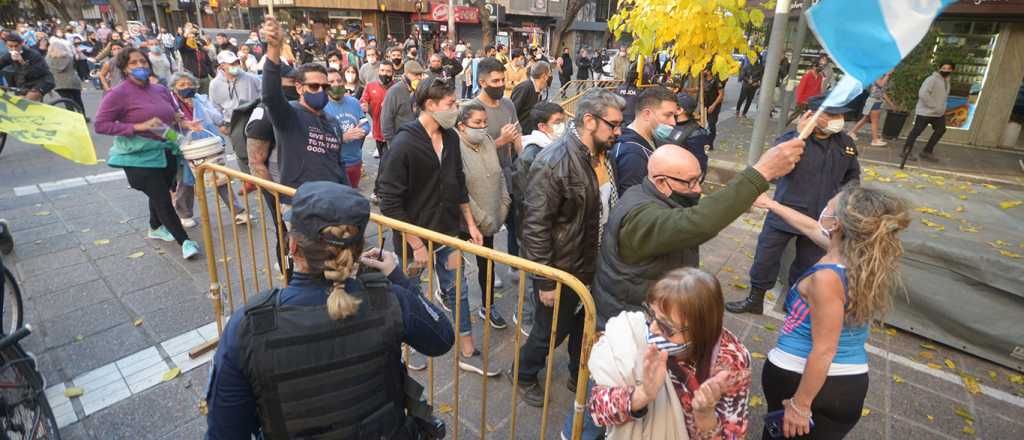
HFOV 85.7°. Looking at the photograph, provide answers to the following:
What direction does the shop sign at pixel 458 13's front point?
toward the camera

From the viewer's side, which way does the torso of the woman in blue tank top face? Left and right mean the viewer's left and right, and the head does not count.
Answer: facing to the left of the viewer

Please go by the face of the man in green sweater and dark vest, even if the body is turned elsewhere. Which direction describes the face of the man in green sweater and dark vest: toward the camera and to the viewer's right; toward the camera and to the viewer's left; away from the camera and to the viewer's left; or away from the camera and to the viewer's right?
toward the camera and to the viewer's right

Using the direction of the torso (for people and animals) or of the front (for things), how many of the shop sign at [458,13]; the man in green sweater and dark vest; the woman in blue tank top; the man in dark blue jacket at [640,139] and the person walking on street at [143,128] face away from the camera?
0

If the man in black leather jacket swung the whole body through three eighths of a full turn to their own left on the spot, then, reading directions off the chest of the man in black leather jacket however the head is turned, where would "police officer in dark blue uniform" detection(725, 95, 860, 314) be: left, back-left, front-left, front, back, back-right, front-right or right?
right

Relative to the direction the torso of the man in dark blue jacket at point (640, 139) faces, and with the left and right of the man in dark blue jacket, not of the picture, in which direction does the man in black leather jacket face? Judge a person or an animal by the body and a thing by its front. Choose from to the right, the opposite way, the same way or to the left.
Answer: the same way

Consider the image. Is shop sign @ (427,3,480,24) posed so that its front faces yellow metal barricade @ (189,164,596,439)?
yes

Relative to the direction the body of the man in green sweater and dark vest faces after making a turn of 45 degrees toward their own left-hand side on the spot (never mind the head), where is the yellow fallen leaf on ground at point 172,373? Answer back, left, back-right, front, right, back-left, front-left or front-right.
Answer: back-left

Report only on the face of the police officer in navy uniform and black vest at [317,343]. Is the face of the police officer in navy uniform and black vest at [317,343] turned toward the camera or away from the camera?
away from the camera

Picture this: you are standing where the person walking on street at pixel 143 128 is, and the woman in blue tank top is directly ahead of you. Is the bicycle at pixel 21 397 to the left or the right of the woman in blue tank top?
right

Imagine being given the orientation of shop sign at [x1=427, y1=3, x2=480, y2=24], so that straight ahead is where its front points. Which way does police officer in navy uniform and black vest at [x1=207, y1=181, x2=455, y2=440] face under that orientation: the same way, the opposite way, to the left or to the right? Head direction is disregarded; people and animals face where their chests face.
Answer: the opposite way

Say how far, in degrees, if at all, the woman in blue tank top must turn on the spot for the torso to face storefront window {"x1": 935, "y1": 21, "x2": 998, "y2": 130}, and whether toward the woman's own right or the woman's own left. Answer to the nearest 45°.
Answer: approximately 90° to the woman's own right

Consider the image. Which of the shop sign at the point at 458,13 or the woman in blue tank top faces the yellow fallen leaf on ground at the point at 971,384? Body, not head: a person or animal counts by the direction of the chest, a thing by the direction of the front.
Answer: the shop sign

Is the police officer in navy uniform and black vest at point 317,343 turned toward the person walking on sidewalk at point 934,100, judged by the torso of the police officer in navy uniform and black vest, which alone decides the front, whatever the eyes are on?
no

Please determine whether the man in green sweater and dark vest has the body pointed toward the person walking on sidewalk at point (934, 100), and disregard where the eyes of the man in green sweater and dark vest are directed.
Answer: no

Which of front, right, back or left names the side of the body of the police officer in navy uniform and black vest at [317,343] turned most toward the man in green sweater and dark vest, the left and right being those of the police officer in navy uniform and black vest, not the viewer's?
right
